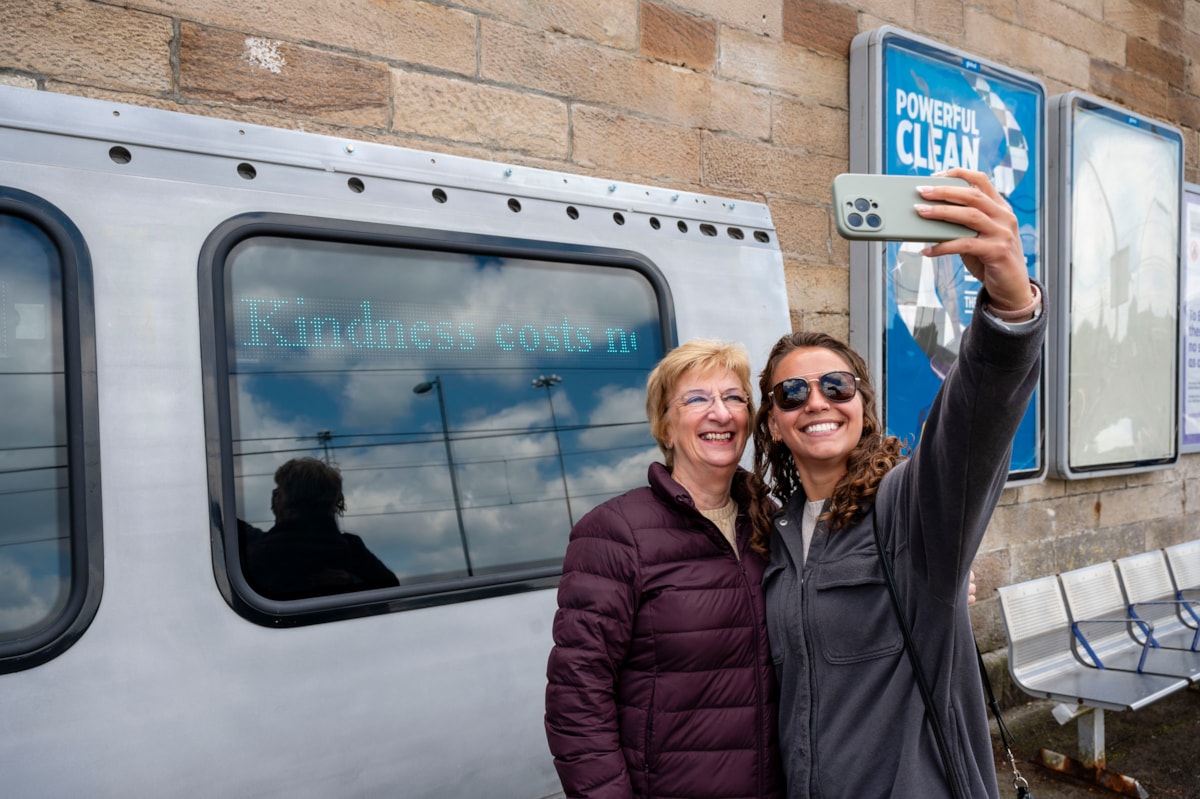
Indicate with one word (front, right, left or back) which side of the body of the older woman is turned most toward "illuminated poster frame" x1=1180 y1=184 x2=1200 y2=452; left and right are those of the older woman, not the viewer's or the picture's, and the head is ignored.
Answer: left

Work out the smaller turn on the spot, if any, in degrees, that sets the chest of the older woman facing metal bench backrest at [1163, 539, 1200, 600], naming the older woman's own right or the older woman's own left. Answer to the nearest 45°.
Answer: approximately 90° to the older woman's own left

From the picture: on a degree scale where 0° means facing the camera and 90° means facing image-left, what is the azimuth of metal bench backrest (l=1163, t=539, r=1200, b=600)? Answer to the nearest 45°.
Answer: approximately 315°

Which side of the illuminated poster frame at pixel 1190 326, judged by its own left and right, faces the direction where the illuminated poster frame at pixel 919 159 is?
right

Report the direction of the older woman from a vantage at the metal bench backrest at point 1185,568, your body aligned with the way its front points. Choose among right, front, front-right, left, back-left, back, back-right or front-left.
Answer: front-right

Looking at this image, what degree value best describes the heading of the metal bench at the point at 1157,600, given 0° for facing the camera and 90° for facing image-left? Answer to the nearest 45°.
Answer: approximately 315°
